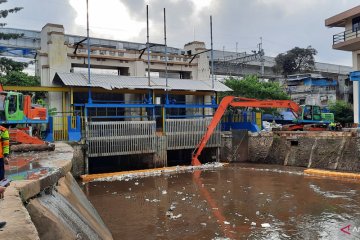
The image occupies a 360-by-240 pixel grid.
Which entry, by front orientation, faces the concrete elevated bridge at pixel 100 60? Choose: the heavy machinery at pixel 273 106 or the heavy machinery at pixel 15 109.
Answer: the heavy machinery at pixel 273 106

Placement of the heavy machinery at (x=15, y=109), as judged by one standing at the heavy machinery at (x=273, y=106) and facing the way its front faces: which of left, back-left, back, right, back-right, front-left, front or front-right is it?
front-left

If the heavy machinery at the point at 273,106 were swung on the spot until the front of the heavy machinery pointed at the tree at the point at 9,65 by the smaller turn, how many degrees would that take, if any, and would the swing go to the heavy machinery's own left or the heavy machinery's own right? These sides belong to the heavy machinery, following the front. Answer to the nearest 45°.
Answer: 0° — it already faces it

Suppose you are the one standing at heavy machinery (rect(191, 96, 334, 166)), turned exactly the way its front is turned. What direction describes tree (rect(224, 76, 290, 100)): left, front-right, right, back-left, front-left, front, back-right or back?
right

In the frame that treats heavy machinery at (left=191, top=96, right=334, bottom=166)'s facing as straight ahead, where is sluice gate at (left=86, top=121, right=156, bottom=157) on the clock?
The sluice gate is roughly at 11 o'clock from the heavy machinery.

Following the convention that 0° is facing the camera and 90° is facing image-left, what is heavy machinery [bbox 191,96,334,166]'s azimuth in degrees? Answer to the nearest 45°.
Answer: approximately 90°

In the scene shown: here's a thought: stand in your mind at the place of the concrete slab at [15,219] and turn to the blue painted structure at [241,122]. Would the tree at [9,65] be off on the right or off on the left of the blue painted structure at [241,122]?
left

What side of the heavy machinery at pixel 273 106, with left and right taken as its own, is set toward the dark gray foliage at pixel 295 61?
right
